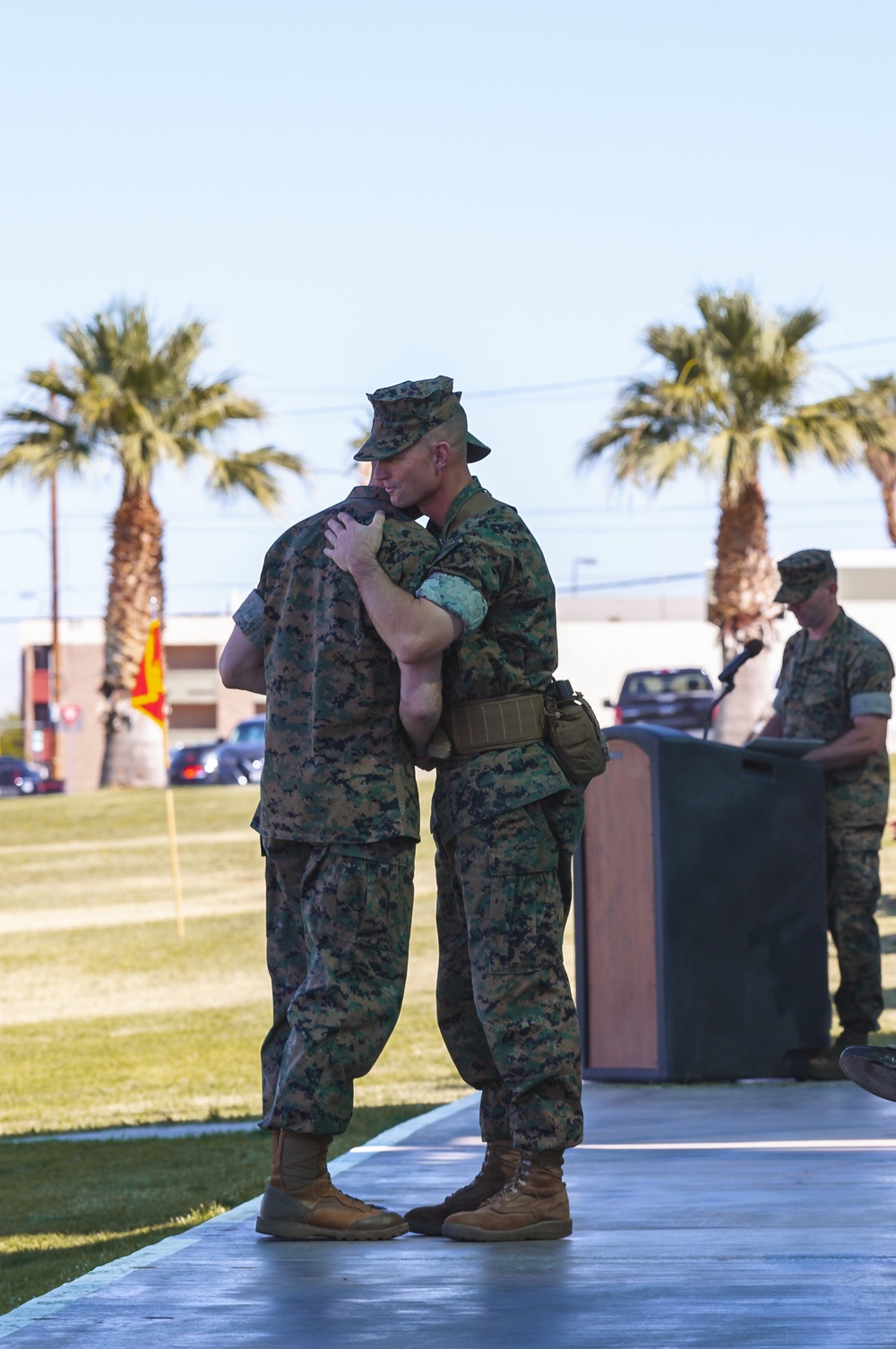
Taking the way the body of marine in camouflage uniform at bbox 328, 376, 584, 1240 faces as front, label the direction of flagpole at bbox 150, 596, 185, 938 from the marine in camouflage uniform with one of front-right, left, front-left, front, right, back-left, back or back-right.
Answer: right

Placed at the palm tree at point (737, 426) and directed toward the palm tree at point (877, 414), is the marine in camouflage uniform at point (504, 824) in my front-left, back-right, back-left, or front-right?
back-right

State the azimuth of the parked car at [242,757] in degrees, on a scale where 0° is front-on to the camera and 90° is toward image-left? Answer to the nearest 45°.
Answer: approximately 45°

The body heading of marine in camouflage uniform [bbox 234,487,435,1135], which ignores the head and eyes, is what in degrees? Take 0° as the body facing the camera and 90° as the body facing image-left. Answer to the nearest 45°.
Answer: approximately 225°

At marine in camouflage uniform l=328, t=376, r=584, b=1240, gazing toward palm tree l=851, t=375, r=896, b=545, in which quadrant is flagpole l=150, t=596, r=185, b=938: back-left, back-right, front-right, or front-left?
front-left

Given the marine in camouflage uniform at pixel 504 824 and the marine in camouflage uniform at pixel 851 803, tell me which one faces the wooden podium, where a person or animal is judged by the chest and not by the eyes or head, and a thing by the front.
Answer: the marine in camouflage uniform at pixel 851 803

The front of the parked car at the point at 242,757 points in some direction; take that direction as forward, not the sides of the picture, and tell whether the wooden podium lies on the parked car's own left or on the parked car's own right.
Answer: on the parked car's own left

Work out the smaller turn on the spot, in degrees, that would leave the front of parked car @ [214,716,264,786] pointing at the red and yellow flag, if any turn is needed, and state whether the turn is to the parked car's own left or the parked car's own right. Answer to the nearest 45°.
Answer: approximately 45° to the parked car's own left

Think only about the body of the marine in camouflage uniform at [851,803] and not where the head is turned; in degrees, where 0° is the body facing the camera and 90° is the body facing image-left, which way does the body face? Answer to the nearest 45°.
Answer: approximately 45°

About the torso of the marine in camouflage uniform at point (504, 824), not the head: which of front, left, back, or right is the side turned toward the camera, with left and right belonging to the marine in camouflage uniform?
left

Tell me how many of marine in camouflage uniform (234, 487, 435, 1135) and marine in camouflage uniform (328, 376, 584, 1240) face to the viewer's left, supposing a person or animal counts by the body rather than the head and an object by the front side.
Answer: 1

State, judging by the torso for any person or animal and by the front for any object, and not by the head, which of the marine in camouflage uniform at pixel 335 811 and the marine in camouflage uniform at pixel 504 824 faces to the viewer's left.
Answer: the marine in camouflage uniform at pixel 504 824

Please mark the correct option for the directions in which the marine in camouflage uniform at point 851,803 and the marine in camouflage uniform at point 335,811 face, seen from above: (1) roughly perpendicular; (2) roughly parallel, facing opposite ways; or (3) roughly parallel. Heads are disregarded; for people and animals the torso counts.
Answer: roughly parallel, facing opposite ways

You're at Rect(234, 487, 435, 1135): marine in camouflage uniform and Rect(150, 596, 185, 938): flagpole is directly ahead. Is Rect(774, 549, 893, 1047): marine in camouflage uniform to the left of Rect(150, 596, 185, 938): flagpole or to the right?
right

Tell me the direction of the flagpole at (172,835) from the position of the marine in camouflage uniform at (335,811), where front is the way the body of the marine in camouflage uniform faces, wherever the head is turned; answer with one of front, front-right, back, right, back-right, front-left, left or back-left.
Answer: front-left
